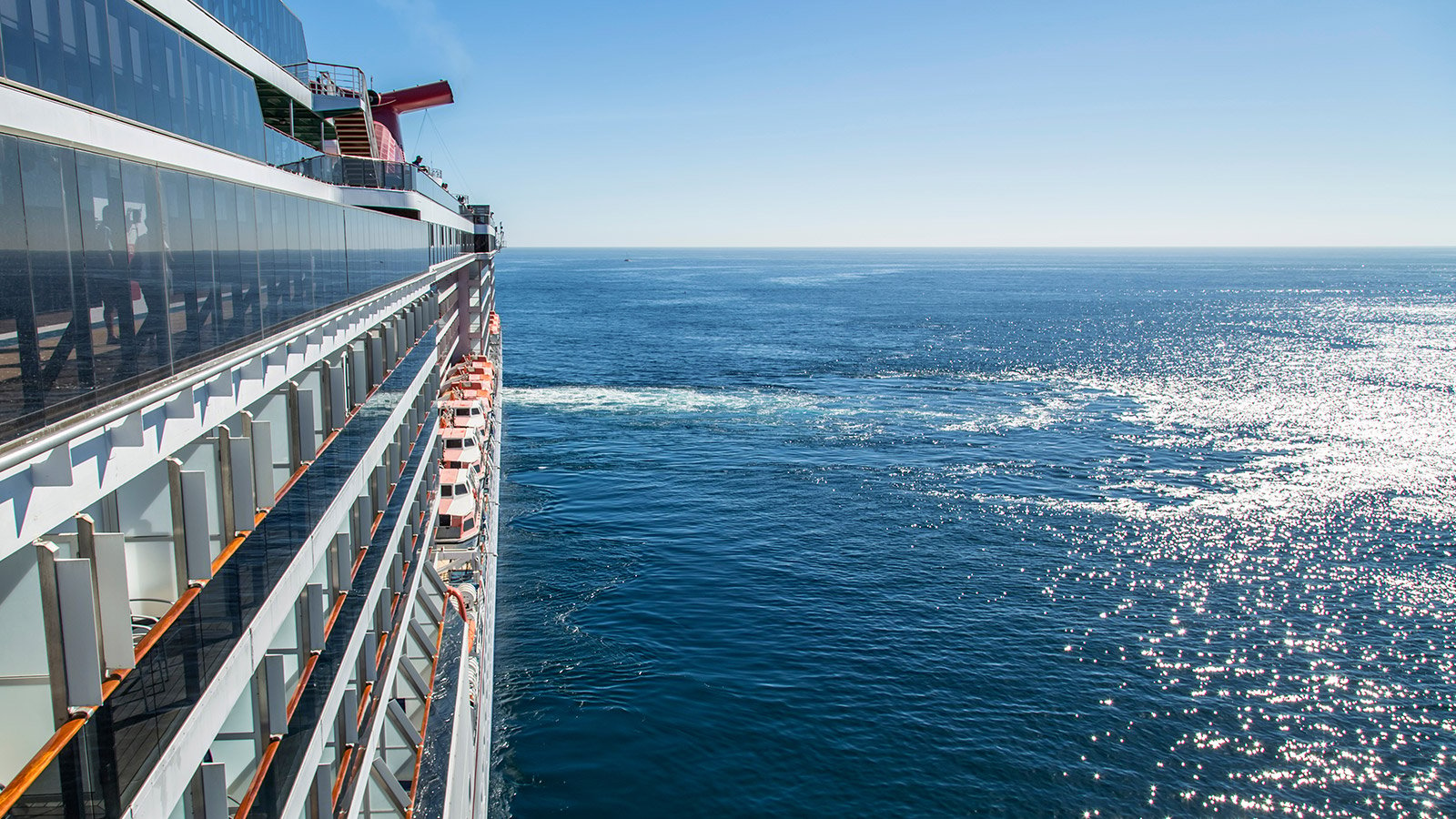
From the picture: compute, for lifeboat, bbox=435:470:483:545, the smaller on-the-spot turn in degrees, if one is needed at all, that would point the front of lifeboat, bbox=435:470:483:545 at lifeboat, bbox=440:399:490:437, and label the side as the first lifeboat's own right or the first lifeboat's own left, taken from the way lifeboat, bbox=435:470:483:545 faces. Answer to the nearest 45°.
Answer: approximately 180°

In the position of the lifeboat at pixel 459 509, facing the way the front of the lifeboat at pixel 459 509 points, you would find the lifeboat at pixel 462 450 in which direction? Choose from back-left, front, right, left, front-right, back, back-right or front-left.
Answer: back

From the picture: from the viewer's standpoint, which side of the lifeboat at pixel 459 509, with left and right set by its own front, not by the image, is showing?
front
